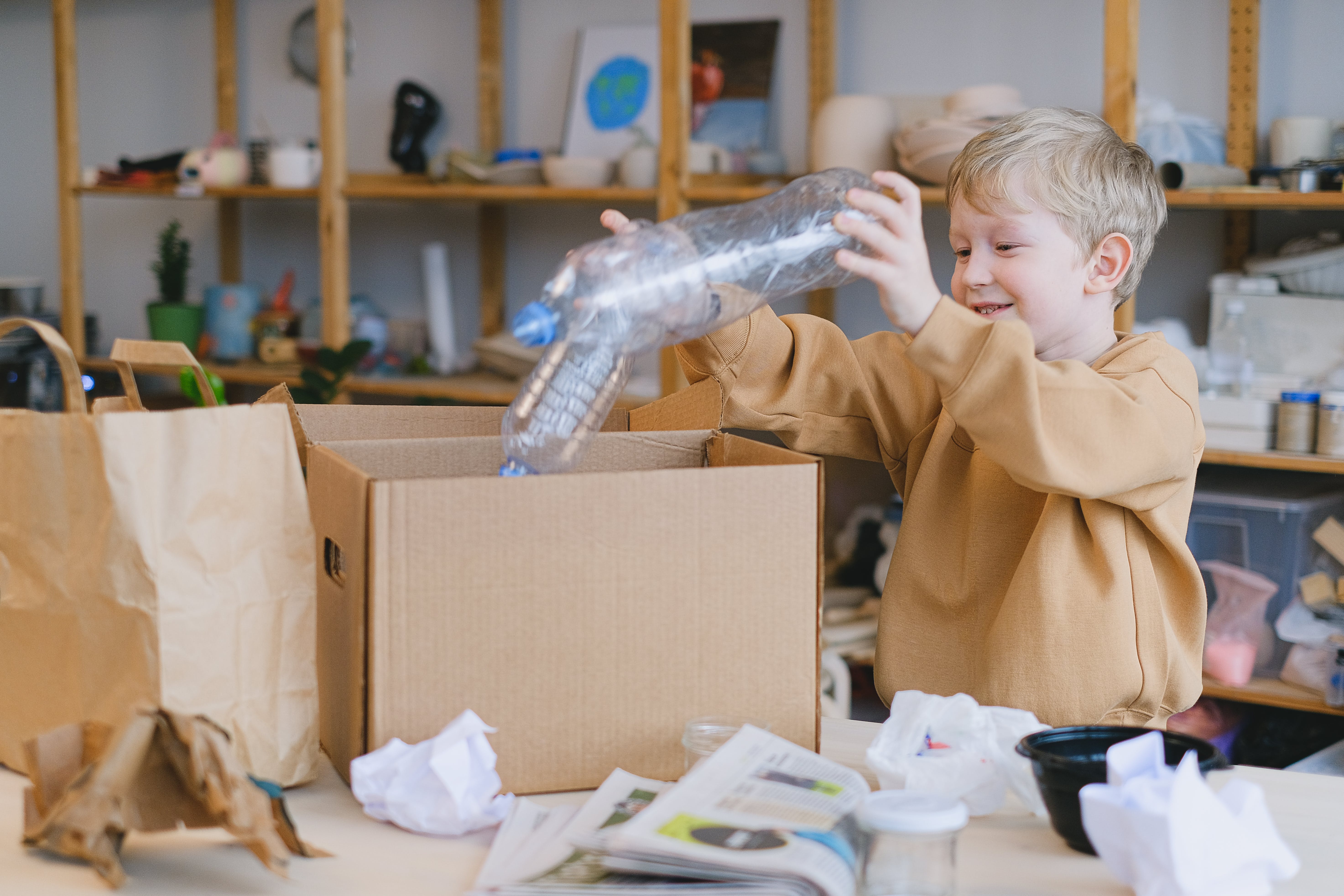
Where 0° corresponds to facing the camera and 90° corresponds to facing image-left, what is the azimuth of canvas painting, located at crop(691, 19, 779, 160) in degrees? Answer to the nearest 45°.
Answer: approximately 0°

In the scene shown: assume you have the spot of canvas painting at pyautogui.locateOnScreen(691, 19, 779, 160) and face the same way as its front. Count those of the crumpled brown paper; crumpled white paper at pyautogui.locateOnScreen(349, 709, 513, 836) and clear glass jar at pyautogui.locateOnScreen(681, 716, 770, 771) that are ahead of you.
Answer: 3

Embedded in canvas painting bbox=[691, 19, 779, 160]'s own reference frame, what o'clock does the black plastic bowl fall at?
The black plastic bowl is roughly at 12 o'clock from the canvas painting.

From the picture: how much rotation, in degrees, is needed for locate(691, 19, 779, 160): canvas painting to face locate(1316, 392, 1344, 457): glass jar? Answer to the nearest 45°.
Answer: approximately 45° to its left

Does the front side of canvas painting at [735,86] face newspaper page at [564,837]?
yes
